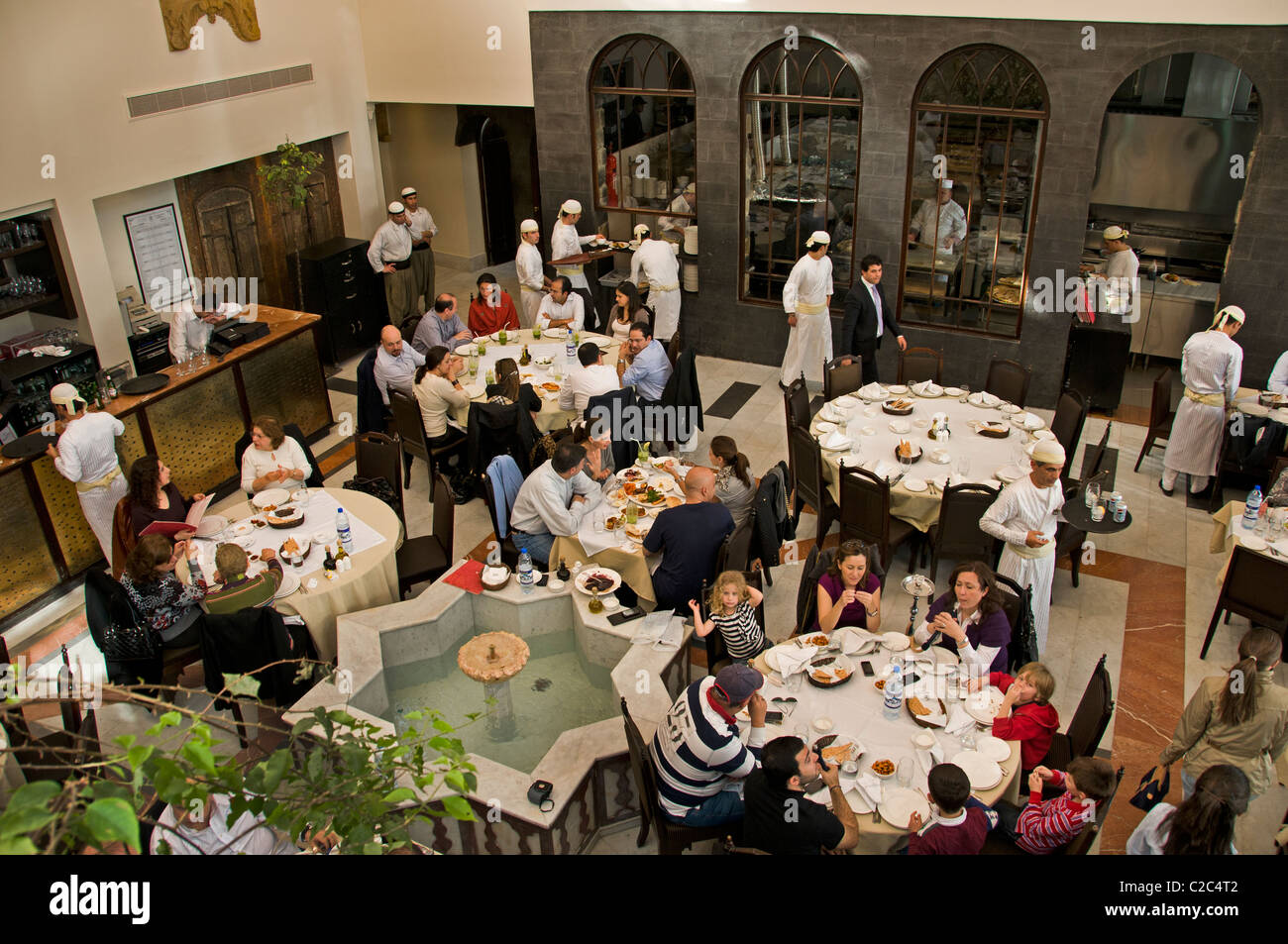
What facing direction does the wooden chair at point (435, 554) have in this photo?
to the viewer's left

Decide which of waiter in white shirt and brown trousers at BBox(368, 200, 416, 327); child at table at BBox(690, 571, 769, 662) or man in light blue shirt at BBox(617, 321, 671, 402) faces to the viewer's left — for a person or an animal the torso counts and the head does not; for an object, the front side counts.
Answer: the man in light blue shirt

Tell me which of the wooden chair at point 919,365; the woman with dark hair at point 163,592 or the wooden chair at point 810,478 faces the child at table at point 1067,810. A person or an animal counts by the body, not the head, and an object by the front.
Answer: the wooden chair at point 919,365

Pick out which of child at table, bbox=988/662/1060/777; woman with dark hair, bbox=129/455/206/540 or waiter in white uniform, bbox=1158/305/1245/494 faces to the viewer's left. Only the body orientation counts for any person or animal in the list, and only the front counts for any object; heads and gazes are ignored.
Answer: the child at table

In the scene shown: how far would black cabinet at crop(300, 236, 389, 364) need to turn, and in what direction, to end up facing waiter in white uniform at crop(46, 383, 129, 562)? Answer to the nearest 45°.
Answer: approximately 90° to its right

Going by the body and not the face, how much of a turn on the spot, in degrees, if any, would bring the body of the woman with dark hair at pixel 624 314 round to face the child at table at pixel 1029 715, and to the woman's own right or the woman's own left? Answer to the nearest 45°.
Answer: approximately 45° to the woman's own left

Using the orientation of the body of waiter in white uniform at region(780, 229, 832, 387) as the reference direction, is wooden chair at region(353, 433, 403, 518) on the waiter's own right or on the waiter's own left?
on the waiter's own right

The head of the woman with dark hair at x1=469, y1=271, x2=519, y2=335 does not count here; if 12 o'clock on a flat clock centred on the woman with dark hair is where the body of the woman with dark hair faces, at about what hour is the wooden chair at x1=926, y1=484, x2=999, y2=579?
The wooden chair is roughly at 11 o'clock from the woman with dark hair.
